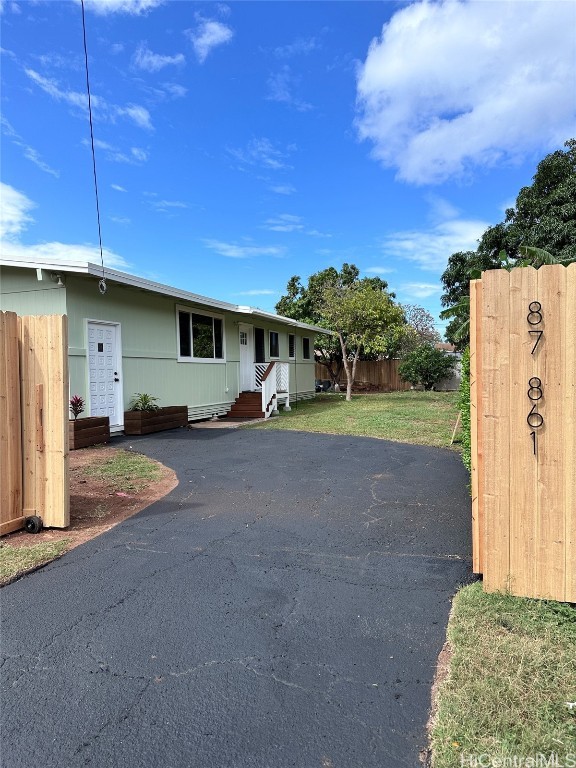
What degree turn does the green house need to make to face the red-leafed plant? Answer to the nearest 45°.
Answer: approximately 90° to its right

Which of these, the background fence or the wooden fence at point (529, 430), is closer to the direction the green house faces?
the wooden fence

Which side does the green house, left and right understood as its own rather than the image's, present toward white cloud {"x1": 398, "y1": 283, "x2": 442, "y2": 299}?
left

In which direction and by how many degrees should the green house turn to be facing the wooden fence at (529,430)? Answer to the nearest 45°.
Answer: approximately 45° to its right

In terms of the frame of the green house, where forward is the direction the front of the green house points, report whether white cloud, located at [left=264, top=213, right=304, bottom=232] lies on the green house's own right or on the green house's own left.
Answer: on the green house's own left

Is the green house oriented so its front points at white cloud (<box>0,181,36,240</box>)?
no

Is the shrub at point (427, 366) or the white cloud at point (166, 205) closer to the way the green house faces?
the shrub

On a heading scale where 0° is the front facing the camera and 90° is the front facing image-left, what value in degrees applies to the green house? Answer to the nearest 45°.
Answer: approximately 315°

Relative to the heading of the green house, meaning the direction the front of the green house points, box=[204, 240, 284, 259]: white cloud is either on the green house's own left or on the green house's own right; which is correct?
on the green house's own left
